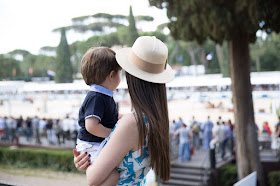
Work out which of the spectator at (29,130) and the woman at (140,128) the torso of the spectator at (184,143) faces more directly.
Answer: the spectator

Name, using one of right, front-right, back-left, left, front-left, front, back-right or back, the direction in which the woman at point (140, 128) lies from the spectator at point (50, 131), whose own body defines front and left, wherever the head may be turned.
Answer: back

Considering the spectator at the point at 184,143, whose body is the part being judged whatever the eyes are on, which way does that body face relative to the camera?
away from the camera

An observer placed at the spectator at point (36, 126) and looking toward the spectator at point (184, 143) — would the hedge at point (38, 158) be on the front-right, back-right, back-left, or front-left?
front-right

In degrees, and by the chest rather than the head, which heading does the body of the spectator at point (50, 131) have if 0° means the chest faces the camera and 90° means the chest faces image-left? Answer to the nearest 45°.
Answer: approximately 180°

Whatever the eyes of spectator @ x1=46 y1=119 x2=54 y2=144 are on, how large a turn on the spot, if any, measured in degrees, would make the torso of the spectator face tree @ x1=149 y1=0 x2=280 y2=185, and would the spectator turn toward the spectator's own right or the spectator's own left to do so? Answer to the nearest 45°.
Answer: approximately 135° to the spectator's own right

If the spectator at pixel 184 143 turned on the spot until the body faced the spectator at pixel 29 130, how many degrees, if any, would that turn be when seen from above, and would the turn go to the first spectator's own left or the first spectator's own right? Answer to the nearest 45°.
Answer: approximately 45° to the first spectator's own left

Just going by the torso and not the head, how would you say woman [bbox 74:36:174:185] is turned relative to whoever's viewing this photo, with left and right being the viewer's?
facing away from the viewer and to the left of the viewer

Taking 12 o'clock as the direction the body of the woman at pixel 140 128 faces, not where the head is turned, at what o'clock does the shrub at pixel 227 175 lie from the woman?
The shrub is roughly at 2 o'clock from the woman.

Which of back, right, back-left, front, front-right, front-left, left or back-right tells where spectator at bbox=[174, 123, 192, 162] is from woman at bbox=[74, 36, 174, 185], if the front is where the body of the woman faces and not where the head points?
front-right

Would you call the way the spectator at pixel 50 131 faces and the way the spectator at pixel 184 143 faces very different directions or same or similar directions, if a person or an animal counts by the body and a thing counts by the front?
same or similar directions

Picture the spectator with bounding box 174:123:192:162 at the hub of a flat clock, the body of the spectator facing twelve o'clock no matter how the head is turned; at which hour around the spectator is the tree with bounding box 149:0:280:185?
The tree is roughly at 5 o'clock from the spectator.
